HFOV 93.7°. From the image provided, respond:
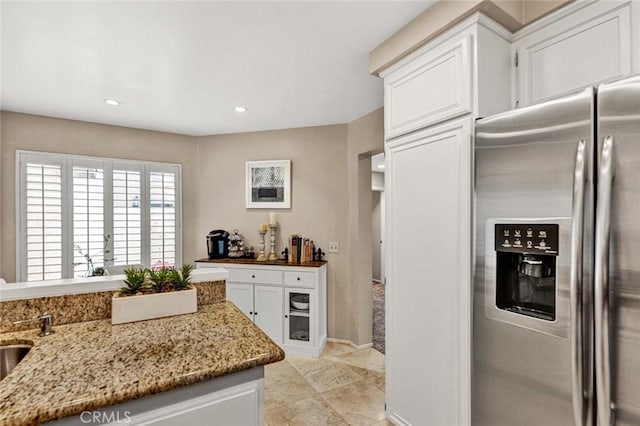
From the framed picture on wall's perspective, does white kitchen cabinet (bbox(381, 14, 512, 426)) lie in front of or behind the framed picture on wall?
in front

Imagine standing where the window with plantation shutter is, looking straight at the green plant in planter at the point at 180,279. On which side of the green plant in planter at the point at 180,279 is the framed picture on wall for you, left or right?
left

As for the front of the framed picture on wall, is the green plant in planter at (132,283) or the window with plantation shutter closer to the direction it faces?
the green plant in planter

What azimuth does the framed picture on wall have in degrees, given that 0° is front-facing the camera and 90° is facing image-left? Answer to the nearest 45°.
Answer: approximately 0°

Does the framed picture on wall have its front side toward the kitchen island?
yes

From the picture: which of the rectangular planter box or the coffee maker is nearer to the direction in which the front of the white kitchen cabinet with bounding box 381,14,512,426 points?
the rectangular planter box

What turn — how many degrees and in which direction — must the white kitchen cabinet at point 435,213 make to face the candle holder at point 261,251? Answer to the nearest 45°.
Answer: approximately 90° to its right

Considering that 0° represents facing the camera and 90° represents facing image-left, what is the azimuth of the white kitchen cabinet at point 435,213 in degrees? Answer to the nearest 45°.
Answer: approximately 45°

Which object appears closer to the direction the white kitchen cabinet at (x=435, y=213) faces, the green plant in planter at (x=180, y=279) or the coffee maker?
the green plant in planter

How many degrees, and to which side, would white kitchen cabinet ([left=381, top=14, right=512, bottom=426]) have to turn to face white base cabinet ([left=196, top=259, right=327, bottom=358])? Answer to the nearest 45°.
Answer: approximately 90° to its right

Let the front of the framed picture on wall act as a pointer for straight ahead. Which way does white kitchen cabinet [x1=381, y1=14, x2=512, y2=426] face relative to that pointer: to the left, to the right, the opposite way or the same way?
to the right

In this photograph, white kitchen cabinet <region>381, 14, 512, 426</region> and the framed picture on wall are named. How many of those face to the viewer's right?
0

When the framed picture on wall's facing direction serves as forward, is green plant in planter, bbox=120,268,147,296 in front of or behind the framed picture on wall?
in front

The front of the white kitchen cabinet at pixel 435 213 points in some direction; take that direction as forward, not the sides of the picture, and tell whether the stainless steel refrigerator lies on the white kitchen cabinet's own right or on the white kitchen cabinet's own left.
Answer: on the white kitchen cabinet's own left

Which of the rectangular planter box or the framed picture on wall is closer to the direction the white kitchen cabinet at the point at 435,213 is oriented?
the rectangular planter box
